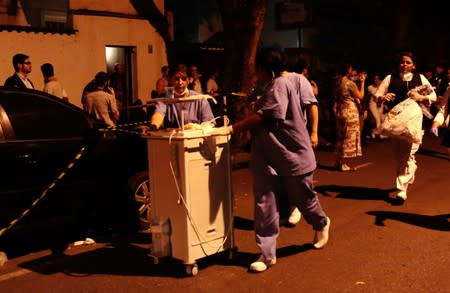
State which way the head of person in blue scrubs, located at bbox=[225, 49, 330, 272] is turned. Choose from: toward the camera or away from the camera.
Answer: away from the camera

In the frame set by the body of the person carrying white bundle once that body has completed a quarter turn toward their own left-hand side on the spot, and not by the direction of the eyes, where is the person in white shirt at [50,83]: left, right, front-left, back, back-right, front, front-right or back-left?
back

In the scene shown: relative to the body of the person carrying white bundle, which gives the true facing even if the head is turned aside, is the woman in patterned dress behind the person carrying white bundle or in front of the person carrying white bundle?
behind

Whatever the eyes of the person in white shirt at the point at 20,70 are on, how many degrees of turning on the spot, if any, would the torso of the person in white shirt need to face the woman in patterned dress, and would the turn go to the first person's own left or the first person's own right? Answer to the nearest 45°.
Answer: approximately 45° to the first person's own left

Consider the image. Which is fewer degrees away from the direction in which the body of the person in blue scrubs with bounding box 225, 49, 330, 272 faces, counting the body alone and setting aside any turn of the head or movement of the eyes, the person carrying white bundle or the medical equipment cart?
the medical equipment cart

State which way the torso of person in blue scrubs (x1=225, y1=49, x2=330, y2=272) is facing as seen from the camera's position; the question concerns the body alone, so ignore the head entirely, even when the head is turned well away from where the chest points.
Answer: to the viewer's left

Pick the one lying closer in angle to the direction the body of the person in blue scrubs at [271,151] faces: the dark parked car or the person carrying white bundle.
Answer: the dark parked car

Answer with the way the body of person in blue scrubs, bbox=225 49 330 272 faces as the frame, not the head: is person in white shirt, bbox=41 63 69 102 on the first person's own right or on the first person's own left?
on the first person's own right

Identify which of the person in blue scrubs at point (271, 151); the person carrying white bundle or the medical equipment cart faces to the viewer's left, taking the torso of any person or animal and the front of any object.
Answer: the person in blue scrubs

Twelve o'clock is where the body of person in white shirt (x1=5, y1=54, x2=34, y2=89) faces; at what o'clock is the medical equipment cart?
The medical equipment cart is roughly at 1 o'clock from the person in white shirt.

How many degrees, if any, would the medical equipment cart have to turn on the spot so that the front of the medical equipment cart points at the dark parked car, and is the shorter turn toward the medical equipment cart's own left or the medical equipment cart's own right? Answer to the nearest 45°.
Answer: approximately 180°

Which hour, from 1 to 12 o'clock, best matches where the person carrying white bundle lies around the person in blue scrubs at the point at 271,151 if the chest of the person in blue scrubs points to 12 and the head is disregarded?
The person carrying white bundle is roughly at 4 o'clock from the person in blue scrubs.

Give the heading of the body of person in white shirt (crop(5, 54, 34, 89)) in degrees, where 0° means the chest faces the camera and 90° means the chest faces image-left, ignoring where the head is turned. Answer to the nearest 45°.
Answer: approximately 315°
